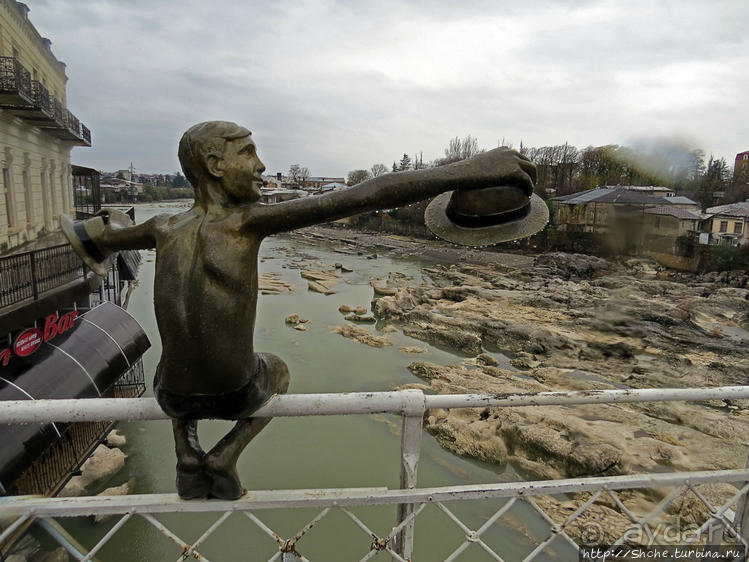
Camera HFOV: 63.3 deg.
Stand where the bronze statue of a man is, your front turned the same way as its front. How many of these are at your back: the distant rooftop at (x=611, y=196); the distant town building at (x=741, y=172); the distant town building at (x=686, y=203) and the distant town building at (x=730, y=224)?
0

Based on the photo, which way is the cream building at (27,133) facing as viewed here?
to the viewer's right

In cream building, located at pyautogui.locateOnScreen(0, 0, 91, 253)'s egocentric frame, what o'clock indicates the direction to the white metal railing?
The white metal railing is roughly at 3 o'clock from the cream building.

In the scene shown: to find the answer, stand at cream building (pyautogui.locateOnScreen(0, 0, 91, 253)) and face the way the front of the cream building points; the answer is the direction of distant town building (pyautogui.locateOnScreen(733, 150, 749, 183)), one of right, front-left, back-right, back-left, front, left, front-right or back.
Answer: front

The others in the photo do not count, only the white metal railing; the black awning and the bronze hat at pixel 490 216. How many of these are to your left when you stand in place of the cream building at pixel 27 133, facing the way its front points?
0

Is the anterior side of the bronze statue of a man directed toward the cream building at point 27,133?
no

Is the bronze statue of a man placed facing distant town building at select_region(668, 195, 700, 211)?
yes

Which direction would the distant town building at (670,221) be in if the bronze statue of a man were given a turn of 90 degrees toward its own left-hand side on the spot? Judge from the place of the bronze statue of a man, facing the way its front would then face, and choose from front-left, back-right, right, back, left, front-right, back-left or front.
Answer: right

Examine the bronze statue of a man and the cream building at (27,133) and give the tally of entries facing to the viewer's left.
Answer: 0

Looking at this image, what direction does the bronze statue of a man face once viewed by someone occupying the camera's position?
facing away from the viewer and to the right of the viewer

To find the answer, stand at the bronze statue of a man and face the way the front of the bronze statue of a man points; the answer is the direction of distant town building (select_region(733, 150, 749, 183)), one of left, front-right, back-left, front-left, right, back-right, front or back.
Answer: front

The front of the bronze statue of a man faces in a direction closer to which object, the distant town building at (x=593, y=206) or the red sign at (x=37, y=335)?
the distant town building

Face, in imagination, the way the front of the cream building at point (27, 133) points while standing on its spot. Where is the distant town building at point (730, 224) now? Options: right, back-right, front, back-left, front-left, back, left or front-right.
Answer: front

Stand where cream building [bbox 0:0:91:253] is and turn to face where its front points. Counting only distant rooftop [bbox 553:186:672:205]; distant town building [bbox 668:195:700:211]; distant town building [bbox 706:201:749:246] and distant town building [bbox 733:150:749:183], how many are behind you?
0
